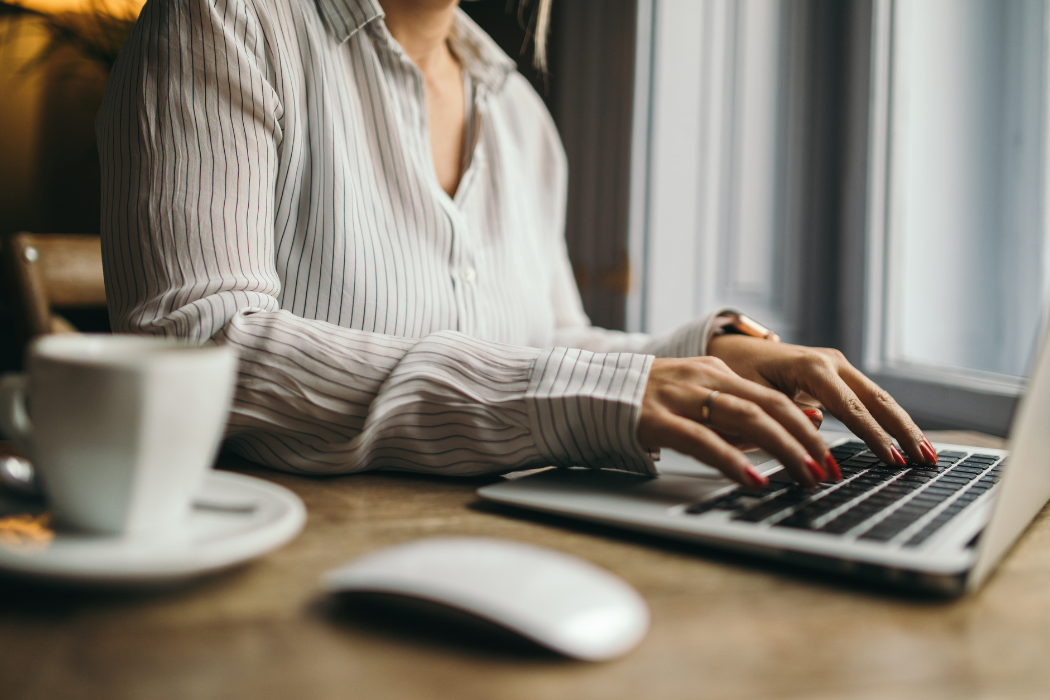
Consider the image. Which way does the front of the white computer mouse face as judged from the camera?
facing the viewer and to the right of the viewer

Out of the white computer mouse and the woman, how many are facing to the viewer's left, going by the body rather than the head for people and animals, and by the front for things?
0

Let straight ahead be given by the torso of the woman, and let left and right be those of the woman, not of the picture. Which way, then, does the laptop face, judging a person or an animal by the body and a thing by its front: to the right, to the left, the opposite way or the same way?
the opposite way

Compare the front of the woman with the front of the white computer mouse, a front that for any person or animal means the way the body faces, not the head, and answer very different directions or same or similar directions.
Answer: same or similar directions
